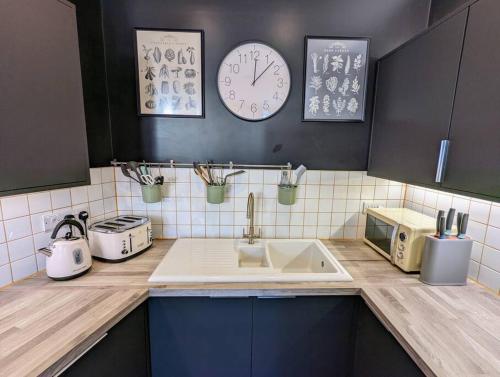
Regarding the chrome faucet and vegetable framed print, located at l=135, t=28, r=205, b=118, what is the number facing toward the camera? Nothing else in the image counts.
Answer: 2

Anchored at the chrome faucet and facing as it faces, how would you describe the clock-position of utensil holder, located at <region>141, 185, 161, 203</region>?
The utensil holder is roughly at 3 o'clock from the chrome faucet.

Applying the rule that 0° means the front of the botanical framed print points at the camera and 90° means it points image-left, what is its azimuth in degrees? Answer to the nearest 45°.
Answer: approximately 0°

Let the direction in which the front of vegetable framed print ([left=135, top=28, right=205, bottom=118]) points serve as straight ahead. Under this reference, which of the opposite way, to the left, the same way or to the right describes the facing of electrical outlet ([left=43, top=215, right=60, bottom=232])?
to the left

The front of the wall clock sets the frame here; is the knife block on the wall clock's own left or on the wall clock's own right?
on the wall clock's own left

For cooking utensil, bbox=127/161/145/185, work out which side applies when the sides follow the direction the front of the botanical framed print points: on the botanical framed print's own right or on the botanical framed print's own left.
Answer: on the botanical framed print's own right
